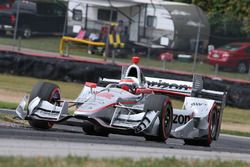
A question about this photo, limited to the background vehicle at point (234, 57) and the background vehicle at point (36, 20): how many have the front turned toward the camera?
0

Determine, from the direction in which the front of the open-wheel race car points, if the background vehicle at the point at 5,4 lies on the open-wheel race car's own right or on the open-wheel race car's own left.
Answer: on the open-wheel race car's own right

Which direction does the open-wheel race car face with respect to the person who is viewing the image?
facing the viewer and to the left of the viewer

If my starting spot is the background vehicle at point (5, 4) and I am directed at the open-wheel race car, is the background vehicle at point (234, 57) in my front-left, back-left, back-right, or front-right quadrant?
front-left
